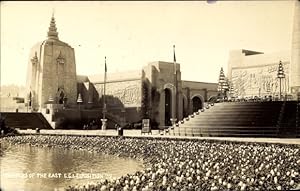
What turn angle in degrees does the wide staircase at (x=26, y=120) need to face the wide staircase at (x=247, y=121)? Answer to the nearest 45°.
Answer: approximately 45° to its left

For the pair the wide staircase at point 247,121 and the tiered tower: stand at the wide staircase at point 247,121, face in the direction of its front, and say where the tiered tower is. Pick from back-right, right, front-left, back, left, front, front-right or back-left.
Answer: back-right

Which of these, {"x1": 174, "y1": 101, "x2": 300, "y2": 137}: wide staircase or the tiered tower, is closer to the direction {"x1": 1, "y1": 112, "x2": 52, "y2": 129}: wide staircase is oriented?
the wide staircase

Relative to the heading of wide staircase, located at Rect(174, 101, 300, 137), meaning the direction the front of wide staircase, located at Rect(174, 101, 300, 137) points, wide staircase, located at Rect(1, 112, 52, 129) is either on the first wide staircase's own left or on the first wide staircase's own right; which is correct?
on the first wide staircase's own right

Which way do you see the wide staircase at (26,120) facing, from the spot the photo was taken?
facing the viewer
